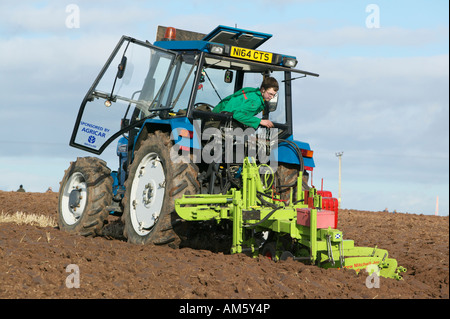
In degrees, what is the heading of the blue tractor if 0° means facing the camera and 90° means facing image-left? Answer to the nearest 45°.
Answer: approximately 135°
